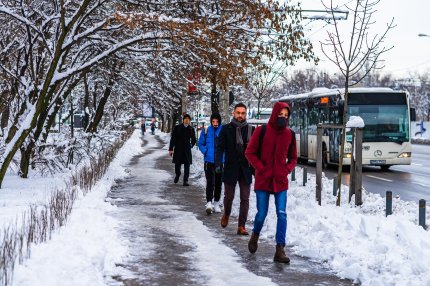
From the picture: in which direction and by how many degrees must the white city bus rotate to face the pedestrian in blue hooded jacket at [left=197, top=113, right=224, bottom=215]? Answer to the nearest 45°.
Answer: approximately 45° to its right

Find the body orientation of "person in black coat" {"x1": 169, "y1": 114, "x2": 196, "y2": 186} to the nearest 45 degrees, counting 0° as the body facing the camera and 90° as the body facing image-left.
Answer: approximately 0°

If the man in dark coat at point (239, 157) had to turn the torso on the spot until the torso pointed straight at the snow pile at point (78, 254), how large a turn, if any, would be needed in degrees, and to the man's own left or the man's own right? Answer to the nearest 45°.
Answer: approximately 45° to the man's own right

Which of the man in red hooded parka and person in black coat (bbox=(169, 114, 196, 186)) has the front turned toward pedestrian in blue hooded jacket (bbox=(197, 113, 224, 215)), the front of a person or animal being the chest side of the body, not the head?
the person in black coat

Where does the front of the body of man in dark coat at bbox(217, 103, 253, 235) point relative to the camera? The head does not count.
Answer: toward the camera

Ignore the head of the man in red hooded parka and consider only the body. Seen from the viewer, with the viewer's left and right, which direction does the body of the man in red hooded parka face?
facing the viewer and to the right of the viewer

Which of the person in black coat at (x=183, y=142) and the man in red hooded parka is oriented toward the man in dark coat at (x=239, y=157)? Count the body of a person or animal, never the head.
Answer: the person in black coat

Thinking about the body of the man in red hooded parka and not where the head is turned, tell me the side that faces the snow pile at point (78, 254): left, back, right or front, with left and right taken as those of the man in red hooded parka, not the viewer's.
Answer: right

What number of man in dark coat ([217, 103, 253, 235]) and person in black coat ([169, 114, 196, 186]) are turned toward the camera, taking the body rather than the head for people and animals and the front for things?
2

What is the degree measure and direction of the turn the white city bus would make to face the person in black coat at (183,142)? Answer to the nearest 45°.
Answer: approximately 90° to its right

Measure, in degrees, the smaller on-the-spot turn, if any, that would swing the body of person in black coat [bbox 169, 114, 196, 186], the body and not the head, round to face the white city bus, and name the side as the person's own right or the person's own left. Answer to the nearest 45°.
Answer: approximately 135° to the person's own left

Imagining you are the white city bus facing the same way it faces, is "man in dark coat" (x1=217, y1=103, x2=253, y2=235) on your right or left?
on your right

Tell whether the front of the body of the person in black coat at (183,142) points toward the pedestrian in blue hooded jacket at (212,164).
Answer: yes
